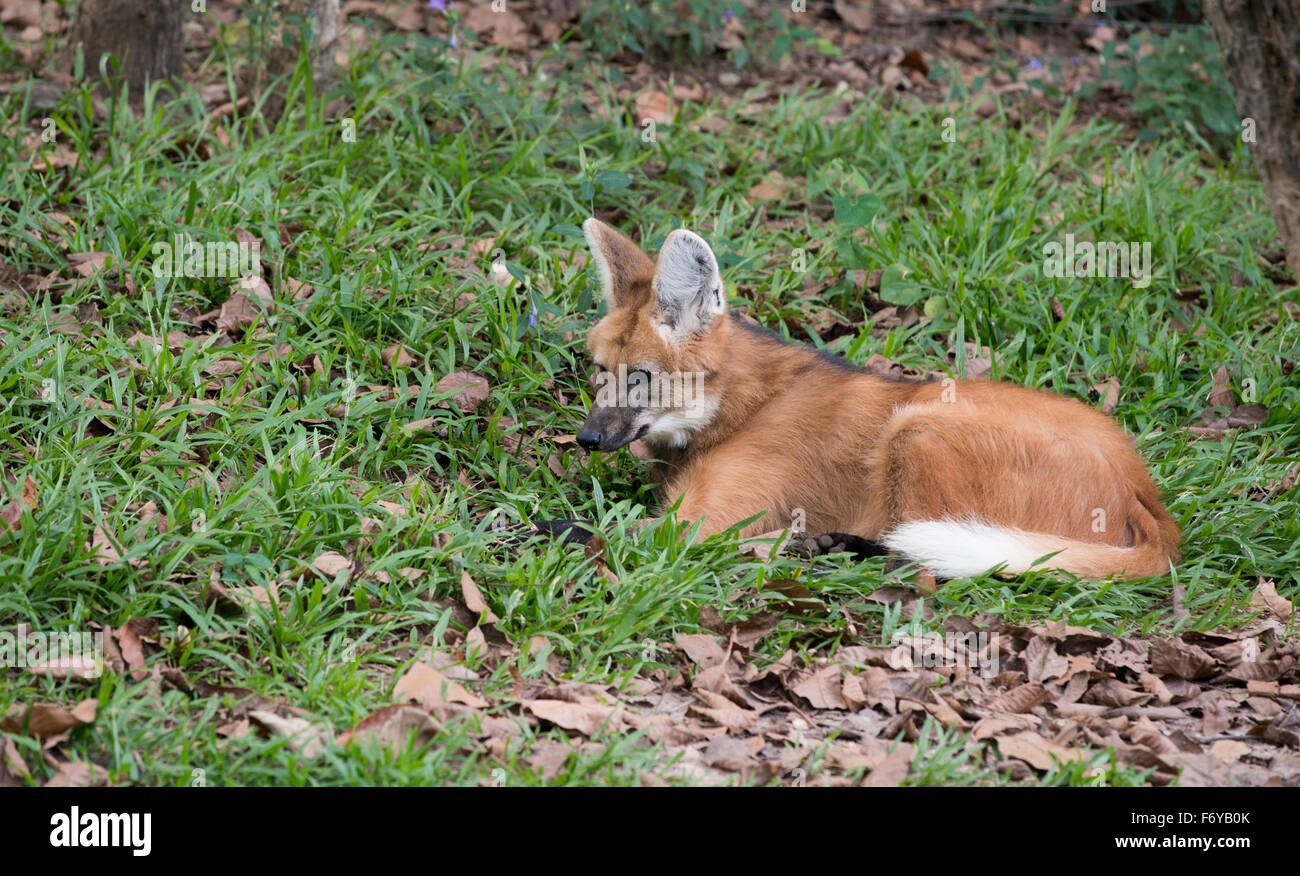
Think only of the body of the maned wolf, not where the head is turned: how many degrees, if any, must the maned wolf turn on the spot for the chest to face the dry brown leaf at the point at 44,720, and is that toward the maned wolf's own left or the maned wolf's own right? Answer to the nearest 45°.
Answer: approximately 45° to the maned wolf's own left

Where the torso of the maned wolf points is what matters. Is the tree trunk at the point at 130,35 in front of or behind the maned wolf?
in front

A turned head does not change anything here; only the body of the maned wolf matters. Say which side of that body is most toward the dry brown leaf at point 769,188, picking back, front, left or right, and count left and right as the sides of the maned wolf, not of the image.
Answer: right

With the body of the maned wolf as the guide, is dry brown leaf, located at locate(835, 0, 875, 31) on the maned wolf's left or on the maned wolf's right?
on the maned wolf's right

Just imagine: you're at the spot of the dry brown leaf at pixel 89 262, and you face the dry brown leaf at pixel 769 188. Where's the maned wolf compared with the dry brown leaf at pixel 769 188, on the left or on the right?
right

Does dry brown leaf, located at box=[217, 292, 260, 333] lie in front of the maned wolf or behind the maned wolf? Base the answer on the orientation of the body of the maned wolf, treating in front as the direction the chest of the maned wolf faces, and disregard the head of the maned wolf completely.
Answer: in front

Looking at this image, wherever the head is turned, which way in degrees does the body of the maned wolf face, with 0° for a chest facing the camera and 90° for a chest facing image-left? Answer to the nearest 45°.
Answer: approximately 90°

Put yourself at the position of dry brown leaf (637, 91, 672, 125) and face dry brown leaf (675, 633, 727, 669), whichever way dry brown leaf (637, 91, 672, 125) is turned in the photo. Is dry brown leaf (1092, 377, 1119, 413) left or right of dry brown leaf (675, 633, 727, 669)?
left

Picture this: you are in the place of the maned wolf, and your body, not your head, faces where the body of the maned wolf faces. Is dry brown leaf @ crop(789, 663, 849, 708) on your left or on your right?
on your left

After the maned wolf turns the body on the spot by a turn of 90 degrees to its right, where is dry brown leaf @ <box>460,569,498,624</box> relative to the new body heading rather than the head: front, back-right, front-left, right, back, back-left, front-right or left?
back-left
